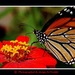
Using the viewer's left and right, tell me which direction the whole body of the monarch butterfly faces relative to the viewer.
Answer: facing to the left of the viewer
